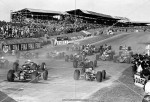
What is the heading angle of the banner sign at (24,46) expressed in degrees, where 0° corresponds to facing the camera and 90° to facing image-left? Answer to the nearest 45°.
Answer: approximately 0°

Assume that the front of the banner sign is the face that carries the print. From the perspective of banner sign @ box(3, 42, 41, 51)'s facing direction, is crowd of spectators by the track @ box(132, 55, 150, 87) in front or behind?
in front
